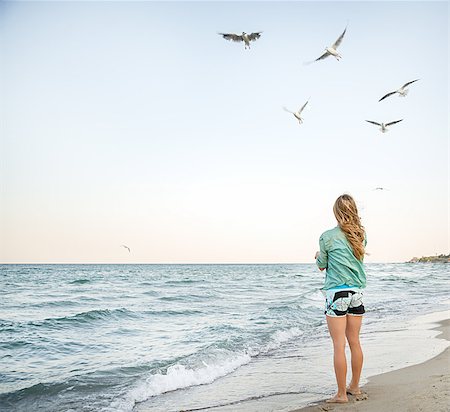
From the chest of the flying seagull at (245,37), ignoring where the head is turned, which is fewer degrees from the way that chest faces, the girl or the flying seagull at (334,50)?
the girl

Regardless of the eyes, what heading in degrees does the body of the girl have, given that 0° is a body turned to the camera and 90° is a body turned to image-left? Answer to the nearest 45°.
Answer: approximately 135°

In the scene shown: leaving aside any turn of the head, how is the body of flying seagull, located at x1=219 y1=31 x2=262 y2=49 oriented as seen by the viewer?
toward the camera

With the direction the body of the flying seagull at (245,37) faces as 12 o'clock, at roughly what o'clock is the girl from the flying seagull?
The girl is roughly at 12 o'clock from the flying seagull.

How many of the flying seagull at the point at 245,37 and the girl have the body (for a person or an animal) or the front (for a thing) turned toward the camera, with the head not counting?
1

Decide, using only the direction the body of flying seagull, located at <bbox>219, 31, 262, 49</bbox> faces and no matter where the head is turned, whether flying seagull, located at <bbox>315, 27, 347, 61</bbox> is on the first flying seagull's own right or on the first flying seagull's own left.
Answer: on the first flying seagull's own left

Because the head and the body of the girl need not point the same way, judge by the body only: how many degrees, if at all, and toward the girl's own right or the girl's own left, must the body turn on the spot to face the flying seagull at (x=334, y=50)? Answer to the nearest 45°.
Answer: approximately 45° to the girl's own right
